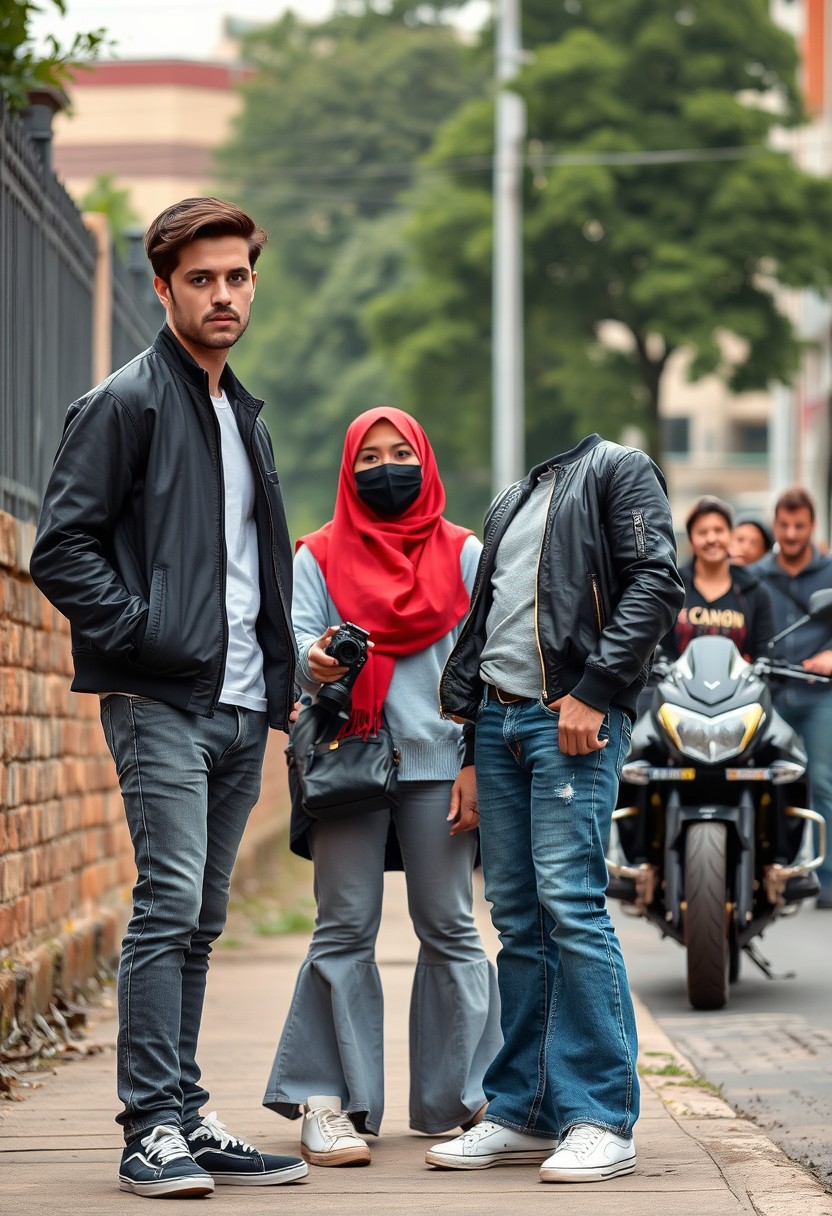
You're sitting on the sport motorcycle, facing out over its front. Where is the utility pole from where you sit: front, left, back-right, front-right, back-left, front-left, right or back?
back

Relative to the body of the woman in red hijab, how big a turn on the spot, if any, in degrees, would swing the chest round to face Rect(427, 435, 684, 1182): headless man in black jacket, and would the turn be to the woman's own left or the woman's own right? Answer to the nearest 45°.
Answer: approximately 45° to the woman's own left

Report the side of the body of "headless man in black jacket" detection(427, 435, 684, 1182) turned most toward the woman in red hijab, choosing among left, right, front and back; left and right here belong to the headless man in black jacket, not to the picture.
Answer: right

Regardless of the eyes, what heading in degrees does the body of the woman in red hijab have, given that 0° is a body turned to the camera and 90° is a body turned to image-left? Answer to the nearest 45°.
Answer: approximately 0°

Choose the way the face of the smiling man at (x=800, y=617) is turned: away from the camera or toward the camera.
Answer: toward the camera

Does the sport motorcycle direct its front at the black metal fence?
no

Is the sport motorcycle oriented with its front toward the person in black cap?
no

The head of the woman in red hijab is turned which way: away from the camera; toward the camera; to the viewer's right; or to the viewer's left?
toward the camera

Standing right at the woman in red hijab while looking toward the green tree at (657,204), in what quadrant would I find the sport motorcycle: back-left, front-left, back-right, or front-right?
front-right

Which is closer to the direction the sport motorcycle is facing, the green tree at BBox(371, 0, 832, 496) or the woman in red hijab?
the woman in red hijab

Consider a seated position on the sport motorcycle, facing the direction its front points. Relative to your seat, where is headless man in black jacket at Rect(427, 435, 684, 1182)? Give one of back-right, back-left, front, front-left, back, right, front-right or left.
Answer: front

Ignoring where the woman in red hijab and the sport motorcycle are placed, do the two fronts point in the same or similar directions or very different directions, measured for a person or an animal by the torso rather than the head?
same or similar directions

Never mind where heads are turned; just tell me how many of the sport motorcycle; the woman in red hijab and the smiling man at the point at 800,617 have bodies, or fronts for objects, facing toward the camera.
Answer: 3

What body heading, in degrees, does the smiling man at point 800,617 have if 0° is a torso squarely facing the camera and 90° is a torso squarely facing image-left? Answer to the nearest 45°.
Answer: approximately 0°

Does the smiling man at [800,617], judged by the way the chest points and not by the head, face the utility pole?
no

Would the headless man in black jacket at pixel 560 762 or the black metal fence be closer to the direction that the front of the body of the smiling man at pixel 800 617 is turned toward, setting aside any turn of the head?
the headless man in black jacket

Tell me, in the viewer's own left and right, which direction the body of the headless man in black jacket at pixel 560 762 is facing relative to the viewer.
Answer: facing the viewer and to the left of the viewer

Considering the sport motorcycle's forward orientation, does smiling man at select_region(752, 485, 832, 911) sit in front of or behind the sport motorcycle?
behind

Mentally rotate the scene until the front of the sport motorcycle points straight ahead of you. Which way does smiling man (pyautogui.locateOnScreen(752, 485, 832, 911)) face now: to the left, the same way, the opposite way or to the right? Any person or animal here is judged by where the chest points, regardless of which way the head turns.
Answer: the same way

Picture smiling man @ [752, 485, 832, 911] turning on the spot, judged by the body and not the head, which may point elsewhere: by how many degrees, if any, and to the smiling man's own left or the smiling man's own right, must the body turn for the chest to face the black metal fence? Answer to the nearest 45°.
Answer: approximately 45° to the smiling man's own right

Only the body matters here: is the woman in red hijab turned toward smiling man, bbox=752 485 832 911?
no
